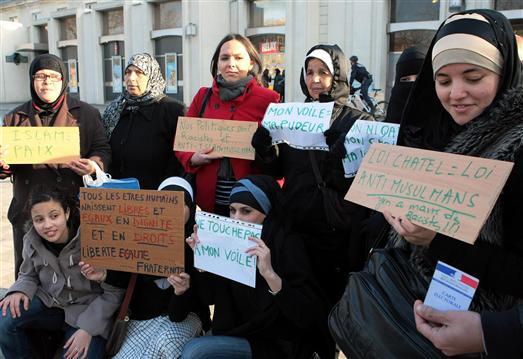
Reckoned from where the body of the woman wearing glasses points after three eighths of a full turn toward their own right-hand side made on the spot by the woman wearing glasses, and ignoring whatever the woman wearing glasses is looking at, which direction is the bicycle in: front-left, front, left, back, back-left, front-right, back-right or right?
right

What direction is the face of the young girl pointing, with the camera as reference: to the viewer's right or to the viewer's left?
to the viewer's right

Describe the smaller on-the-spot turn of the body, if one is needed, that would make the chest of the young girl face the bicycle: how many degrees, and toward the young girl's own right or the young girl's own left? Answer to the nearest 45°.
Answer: approximately 135° to the young girl's own left

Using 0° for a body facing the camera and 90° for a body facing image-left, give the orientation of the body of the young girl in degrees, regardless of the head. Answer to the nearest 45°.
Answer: approximately 0°

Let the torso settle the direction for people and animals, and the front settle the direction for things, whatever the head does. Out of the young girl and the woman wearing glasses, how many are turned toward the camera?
2

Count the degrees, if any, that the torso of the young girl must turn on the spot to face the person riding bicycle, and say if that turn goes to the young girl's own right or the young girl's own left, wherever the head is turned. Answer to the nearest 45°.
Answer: approximately 135° to the young girl's own left
